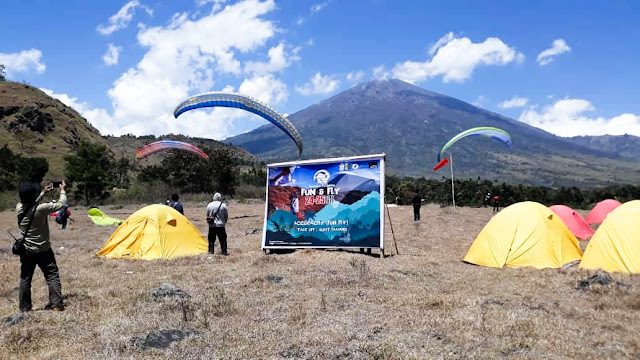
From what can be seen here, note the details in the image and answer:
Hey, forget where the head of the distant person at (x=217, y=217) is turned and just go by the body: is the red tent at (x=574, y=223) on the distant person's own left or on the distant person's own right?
on the distant person's own right

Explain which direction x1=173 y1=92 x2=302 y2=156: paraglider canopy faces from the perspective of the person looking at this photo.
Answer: facing the viewer

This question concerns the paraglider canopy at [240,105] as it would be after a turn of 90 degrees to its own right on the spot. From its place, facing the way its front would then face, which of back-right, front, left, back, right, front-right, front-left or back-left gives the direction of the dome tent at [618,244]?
back-left

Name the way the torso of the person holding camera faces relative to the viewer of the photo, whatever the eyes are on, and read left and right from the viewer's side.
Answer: facing away from the viewer and to the right of the viewer

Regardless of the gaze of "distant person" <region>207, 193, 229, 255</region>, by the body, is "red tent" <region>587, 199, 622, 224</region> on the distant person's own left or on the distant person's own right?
on the distant person's own right

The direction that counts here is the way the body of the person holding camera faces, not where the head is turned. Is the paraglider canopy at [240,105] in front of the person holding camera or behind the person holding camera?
in front

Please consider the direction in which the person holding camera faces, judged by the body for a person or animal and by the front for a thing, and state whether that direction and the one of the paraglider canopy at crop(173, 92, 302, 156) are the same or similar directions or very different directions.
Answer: very different directions

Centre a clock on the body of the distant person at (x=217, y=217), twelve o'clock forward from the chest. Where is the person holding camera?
The person holding camera is roughly at 7 o'clock from the distant person.

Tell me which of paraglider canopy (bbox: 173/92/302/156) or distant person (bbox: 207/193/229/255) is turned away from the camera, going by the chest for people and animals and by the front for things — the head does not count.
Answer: the distant person

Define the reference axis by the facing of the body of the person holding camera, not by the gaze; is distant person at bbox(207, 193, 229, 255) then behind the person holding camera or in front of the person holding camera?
in front

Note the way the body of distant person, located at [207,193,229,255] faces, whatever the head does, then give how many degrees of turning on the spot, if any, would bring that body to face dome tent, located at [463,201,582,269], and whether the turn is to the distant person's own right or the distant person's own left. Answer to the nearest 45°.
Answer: approximately 90° to the distant person's own right

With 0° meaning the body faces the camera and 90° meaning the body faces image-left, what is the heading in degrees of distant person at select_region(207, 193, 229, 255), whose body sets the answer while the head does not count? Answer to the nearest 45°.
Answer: approximately 180°

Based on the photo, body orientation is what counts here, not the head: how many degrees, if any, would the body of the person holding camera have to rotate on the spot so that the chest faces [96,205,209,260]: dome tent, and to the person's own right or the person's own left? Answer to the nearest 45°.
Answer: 0° — they already face it

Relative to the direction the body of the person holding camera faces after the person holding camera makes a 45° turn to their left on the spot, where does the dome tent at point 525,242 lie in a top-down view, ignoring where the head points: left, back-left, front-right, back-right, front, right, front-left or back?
right

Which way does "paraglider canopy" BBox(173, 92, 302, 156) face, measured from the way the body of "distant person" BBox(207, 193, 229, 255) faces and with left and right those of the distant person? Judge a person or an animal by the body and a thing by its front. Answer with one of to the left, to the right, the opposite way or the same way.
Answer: the opposite way
